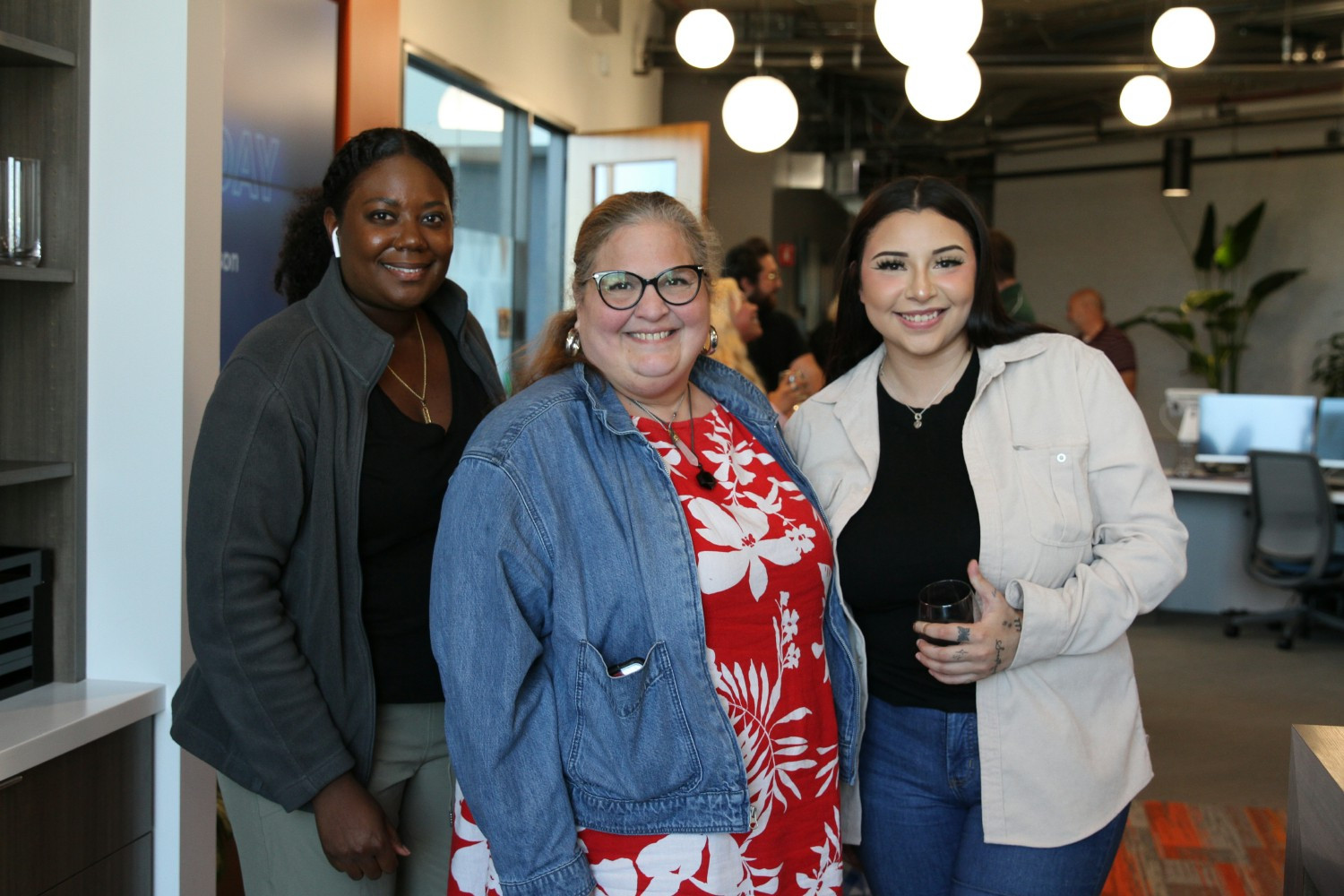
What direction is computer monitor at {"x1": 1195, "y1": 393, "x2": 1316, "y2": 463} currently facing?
toward the camera

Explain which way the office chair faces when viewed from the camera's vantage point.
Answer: facing away from the viewer and to the right of the viewer

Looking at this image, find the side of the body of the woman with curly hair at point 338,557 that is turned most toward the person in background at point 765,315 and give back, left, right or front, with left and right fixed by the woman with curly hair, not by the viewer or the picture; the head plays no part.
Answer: left

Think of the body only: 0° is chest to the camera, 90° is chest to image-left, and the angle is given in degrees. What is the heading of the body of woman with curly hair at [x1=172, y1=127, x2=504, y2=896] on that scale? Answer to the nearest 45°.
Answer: approximately 315°

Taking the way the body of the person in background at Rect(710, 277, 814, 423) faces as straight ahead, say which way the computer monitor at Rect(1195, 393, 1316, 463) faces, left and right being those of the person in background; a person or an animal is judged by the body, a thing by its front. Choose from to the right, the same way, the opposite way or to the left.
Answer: to the right

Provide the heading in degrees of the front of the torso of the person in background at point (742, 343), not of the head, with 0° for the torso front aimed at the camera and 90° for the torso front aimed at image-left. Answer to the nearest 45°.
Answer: approximately 270°

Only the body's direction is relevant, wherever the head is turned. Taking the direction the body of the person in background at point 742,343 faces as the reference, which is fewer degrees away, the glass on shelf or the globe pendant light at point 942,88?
the globe pendant light

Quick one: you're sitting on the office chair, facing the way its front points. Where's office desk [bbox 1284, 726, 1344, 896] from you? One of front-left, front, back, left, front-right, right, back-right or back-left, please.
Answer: back-right

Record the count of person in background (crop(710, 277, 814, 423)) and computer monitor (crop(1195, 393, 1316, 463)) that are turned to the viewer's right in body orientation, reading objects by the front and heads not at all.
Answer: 1

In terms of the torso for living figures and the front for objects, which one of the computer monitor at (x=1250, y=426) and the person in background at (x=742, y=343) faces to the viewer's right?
the person in background

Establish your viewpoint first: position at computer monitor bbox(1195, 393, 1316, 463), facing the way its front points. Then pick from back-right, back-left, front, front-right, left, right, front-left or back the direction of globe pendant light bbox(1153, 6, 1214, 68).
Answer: front

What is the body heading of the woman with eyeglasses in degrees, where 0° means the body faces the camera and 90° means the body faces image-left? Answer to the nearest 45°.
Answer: approximately 315°
